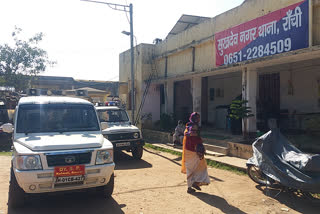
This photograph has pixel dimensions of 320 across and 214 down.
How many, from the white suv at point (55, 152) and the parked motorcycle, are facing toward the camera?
1

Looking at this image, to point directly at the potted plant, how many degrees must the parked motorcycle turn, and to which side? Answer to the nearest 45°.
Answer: approximately 45° to its right

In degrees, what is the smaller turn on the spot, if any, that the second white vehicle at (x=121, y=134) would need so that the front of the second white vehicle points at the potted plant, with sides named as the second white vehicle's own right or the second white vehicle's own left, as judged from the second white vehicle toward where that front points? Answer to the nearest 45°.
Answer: approximately 45° to the second white vehicle's own left

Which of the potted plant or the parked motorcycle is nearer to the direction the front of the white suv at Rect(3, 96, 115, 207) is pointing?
the parked motorcycle

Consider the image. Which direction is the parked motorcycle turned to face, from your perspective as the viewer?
facing away from the viewer and to the left of the viewer

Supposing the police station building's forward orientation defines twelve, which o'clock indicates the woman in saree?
The woman in saree is roughly at 11 o'clock from the police station building.

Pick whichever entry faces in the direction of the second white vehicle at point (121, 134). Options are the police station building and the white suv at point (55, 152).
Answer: the police station building

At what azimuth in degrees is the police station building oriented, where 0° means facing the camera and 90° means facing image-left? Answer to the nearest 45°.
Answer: approximately 45°

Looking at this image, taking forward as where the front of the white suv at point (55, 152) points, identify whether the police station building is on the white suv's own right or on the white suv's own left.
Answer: on the white suv's own left

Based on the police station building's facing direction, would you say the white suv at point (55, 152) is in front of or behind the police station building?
in front

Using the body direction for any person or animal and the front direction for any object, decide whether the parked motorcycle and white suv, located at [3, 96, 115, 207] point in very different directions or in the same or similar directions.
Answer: very different directions

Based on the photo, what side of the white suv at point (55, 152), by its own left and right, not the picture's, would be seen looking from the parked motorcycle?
left
